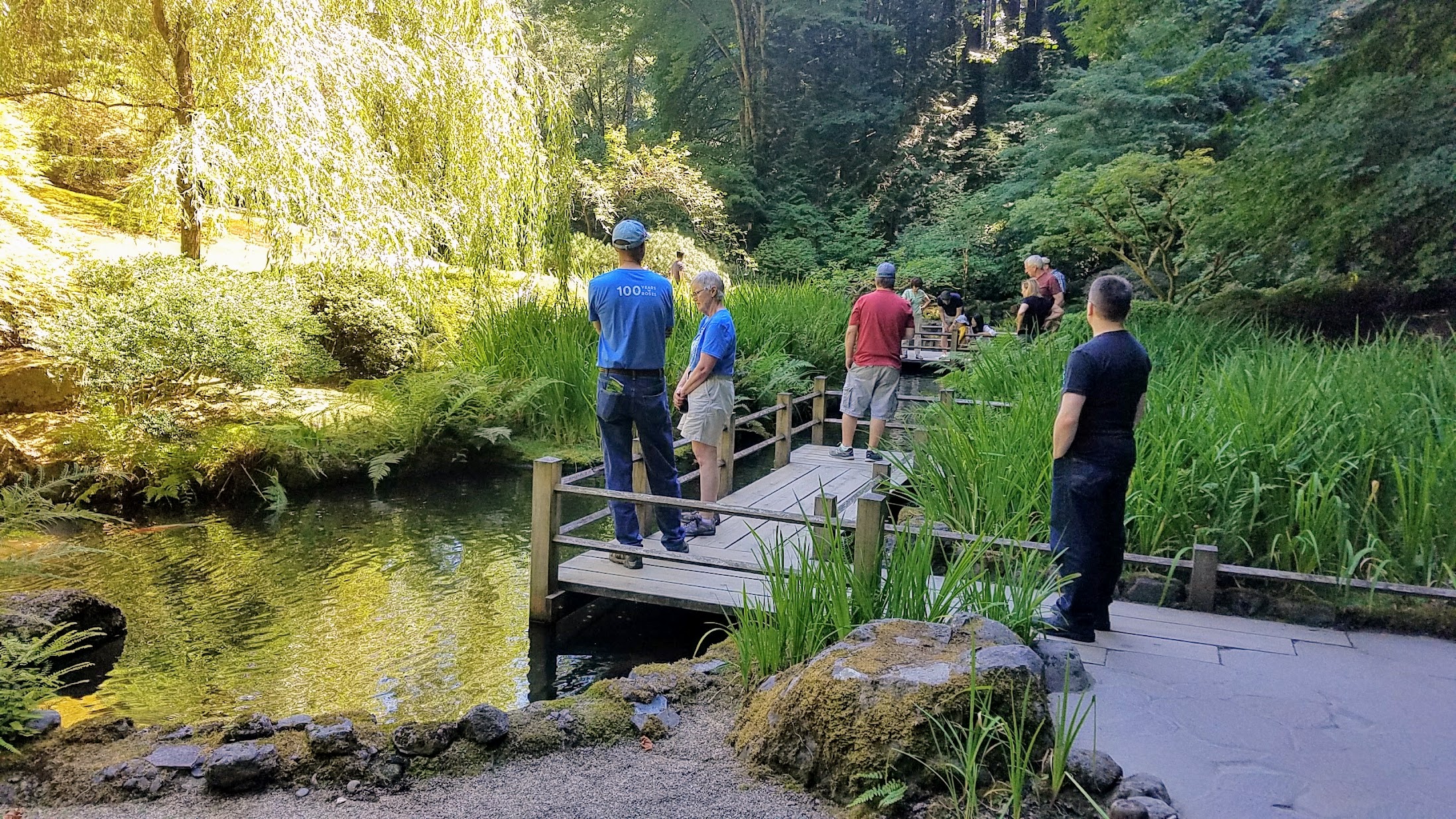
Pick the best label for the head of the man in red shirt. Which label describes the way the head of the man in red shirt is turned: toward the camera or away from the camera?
away from the camera

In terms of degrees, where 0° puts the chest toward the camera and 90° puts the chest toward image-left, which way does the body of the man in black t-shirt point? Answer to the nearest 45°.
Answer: approximately 135°

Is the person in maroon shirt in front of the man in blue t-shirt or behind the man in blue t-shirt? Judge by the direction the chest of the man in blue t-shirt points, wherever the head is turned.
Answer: in front

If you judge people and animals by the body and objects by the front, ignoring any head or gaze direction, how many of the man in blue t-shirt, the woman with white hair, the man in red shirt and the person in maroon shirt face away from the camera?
2

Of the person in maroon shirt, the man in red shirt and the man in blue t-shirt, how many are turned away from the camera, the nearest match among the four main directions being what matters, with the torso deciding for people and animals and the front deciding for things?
2

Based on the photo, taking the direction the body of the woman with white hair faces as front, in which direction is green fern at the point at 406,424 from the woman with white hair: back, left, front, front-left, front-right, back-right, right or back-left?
front-right

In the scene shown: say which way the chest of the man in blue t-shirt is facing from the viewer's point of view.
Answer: away from the camera

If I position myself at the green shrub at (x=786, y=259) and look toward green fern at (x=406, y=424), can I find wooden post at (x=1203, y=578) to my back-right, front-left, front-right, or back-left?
front-left

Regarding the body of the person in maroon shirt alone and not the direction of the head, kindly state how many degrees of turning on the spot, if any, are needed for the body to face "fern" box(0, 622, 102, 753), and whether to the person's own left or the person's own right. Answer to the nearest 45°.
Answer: approximately 90° to the person's own left

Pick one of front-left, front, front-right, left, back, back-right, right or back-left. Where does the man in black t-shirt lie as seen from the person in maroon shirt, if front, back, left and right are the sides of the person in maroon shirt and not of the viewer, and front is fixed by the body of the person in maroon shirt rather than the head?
left

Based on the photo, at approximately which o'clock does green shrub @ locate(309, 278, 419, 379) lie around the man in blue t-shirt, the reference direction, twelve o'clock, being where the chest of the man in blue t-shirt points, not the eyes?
The green shrub is roughly at 11 o'clock from the man in blue t-shirt.

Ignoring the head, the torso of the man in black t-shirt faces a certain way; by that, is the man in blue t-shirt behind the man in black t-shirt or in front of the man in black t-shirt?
in front

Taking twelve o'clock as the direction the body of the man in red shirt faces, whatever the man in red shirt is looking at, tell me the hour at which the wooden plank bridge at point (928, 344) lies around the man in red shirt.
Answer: The wooden plank bridge is roughly at 12 o'clock from the man in red shirt.

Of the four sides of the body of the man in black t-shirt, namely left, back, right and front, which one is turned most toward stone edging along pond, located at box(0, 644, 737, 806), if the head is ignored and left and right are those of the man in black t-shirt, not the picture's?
left

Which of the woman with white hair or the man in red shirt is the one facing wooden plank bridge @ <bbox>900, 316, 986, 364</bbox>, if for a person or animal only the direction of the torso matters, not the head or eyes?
the man in red shirt

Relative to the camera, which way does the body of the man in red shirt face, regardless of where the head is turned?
away from the camera

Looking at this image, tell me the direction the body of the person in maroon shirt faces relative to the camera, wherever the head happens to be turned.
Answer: to the viewer's left

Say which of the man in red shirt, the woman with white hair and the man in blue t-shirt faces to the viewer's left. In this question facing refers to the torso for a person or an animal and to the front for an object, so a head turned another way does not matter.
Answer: the woman with white hair

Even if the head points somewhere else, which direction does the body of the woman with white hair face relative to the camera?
to the viewer's left

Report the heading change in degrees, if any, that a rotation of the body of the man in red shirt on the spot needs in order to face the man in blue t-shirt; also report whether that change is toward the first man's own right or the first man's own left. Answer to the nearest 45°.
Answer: approximately 135° to the first man's own left

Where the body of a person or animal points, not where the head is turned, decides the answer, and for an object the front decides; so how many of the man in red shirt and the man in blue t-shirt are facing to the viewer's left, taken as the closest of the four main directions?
0

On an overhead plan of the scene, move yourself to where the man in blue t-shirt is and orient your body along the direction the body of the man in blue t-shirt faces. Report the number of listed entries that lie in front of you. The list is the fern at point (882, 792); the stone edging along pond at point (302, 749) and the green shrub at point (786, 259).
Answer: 1

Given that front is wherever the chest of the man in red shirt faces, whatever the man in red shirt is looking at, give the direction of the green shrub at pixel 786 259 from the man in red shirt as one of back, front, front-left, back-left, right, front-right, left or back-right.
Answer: front

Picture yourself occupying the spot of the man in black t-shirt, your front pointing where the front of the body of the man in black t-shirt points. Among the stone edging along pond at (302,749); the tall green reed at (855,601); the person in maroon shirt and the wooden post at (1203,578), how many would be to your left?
2
